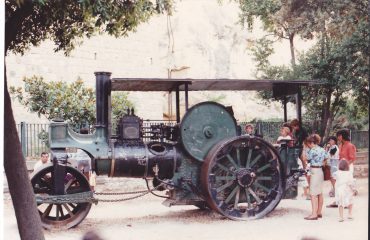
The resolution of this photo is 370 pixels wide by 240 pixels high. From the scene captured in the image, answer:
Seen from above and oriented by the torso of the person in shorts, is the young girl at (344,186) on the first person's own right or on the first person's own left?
on the first person's own left

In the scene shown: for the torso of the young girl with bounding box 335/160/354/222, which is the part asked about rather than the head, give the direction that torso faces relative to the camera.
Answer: away from the camera

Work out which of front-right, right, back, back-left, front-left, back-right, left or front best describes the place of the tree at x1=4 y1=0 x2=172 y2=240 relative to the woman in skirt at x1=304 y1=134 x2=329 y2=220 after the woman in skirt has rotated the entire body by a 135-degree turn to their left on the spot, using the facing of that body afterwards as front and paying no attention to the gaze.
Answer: right

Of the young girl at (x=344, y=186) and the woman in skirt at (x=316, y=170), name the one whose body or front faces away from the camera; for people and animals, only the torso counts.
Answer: the young girl at (x=344, y=186)

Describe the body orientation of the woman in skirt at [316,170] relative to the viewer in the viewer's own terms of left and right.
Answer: facing to the left of the viewer

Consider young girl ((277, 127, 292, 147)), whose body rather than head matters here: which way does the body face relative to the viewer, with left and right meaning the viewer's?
facing the viewer and to the left of the viewer
